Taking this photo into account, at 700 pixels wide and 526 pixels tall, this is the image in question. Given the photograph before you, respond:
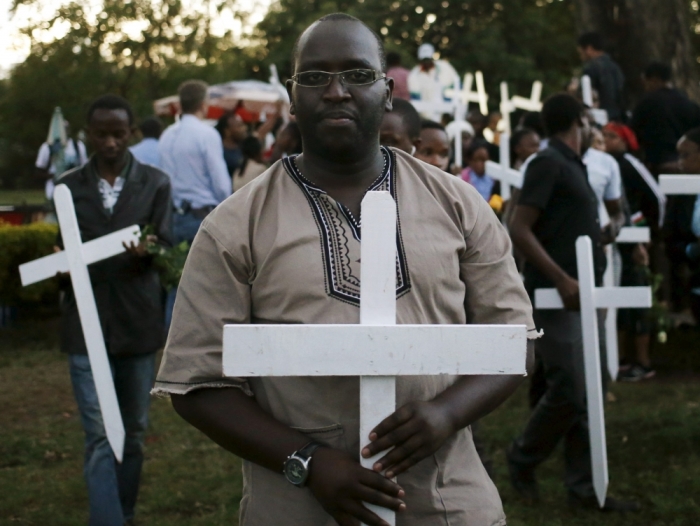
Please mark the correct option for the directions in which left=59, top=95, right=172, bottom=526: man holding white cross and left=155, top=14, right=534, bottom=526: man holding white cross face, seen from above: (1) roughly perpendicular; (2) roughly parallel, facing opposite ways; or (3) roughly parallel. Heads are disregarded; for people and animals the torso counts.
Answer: roughly parallel

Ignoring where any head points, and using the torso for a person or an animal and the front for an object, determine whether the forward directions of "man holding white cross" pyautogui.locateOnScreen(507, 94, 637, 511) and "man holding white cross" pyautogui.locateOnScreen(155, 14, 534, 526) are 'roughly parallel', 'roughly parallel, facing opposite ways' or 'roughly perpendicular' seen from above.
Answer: roughly perpendicular

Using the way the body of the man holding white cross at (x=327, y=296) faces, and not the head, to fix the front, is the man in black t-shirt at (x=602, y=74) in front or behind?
behind

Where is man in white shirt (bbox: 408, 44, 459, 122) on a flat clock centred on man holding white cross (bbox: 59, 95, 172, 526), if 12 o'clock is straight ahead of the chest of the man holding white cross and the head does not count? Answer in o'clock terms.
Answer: The man in white shirt is roughly at 7 o'clock from the man holding white cross.

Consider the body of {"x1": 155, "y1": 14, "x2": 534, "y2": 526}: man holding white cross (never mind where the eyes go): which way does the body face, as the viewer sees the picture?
toward the camera

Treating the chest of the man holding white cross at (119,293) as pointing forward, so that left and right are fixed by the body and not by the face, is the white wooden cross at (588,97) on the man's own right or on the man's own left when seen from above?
on the man's own left

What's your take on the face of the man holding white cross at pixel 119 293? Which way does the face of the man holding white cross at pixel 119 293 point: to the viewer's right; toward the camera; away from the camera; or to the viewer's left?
toward the camera

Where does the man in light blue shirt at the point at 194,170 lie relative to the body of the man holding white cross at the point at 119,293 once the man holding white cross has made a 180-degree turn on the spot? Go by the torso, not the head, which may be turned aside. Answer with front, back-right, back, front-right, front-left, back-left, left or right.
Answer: front

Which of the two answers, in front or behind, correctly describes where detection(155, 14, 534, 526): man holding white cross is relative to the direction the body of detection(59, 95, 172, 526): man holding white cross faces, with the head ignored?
in front

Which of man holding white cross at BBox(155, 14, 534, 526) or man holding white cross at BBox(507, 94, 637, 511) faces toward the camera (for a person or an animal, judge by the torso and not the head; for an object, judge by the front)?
man holding white cross at BBox(155, 14, 534, 526)

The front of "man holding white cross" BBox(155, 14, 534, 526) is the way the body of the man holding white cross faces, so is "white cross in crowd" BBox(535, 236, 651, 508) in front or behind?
behind

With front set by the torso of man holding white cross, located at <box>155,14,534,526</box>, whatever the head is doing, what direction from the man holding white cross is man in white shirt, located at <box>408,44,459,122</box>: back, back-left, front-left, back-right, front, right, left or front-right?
back
